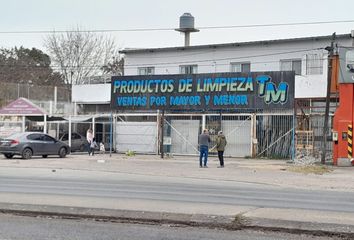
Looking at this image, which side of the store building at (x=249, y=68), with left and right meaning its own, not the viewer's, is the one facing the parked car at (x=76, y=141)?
right

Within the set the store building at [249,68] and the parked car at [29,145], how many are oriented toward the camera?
1

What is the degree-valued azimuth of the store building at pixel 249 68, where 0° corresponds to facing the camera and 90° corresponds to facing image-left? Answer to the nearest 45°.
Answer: approximately 0°

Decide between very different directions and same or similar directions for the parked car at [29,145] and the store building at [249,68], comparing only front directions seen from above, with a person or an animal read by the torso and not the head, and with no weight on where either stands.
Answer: very different directions

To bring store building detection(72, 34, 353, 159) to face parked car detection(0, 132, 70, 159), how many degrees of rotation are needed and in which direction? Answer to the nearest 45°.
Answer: approximately 45° to its right
